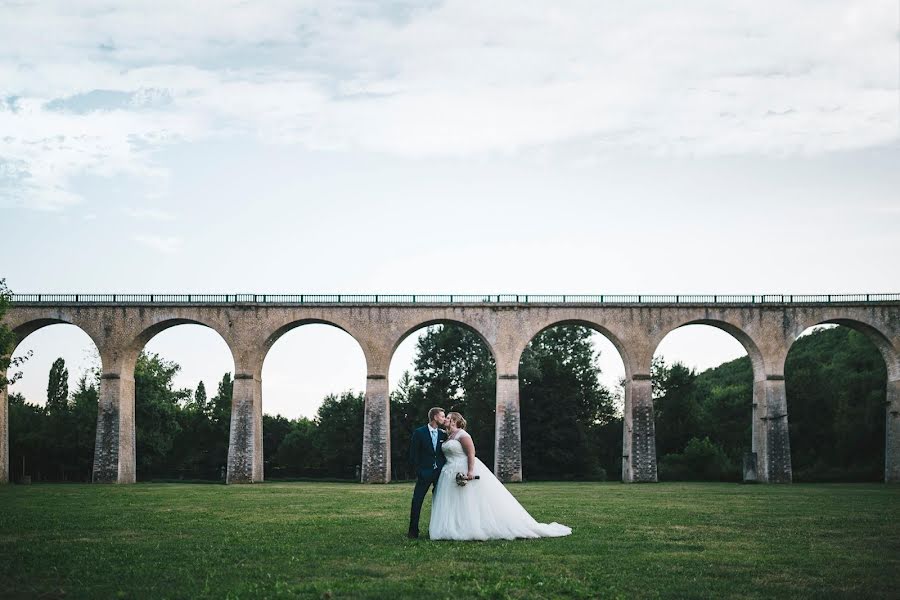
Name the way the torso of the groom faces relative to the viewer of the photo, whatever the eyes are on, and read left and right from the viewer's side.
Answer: facing the viewer and to the right of the viewer

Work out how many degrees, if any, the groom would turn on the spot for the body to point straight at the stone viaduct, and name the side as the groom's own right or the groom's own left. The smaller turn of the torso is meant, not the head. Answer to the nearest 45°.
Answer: approximately 135° to the groom's own left
